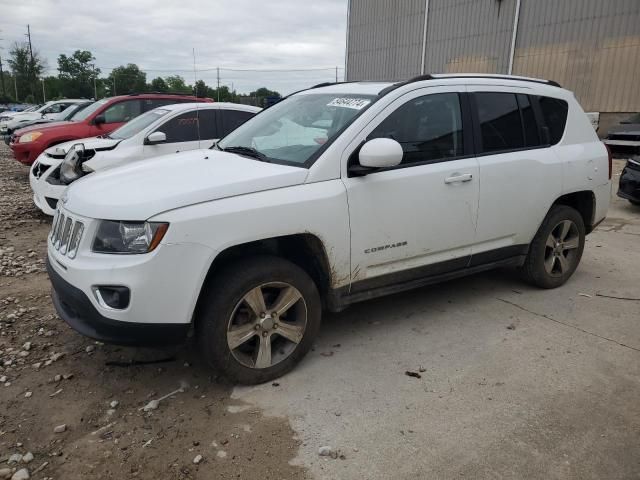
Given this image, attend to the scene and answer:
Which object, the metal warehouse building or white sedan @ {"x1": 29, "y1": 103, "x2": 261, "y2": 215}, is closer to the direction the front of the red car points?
the white sedan

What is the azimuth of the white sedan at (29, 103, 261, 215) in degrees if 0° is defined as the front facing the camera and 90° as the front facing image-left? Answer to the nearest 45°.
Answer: approximately 45°

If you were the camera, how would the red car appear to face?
facing the viewer and to the left of the viewer

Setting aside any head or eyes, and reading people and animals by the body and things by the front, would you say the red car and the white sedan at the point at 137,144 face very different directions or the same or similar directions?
same or similar directions

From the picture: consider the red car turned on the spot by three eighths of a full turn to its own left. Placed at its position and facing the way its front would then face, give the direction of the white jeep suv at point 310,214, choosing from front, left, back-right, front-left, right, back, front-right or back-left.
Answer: right

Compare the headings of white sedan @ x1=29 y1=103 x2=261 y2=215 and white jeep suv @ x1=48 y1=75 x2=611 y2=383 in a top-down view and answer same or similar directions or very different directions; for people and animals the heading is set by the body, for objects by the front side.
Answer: same or similar directions

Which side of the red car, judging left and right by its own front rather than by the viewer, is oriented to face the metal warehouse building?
back

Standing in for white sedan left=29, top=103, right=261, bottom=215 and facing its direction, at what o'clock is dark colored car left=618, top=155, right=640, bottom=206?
The dark colored car is roughly at 8 o'clock from the white sedan.

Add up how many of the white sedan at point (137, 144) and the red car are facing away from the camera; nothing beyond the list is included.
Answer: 0
